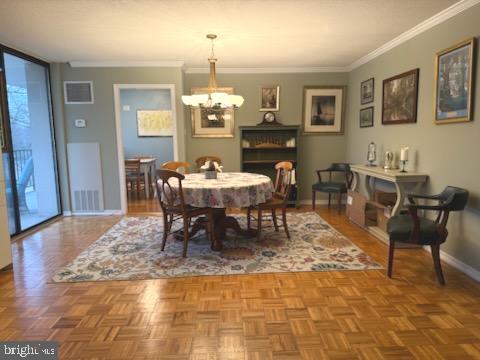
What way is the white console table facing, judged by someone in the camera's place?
facing the viewer and to the left of the viewer

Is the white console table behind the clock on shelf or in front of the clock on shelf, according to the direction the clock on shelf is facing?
in front

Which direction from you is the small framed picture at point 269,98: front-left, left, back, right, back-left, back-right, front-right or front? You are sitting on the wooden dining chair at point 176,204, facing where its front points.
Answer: front

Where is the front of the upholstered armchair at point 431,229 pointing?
to the viewer's left

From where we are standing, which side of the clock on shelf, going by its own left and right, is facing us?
front

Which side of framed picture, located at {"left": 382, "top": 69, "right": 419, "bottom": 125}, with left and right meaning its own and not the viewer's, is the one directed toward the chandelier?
front

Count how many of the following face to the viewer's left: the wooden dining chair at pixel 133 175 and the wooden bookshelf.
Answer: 0

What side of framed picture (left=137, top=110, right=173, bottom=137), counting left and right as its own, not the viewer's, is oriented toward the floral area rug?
front

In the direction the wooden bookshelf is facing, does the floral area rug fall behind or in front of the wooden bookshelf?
in front

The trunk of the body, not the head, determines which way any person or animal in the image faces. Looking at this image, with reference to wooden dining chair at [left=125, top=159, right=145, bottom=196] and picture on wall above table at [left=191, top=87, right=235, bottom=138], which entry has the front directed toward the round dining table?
the picture on wall above table

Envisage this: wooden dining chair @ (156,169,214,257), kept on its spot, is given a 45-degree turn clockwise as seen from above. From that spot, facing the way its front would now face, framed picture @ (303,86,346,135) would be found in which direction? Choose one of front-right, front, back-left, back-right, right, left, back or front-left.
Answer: front-left

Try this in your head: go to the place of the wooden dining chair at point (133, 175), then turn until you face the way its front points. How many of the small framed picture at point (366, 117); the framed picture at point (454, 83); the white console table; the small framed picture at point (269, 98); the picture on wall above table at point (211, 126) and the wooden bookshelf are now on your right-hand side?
6

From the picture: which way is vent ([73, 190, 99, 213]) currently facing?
toward the camera

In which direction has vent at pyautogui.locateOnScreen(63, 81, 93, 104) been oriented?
toward the camera
